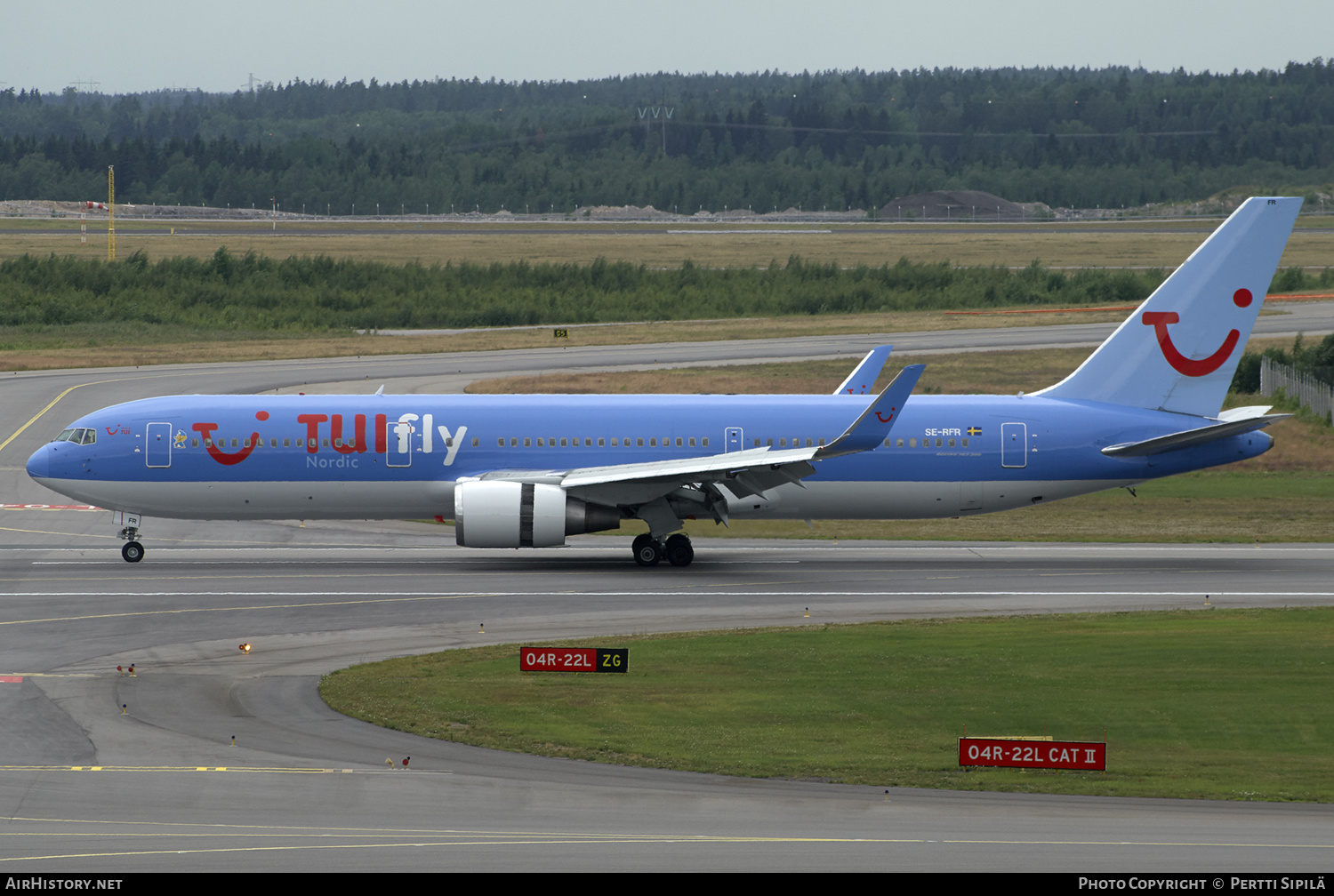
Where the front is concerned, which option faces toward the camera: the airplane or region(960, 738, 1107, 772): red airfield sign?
the red airfield sign

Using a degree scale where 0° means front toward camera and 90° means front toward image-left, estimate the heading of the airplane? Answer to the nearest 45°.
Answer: approximately 90°

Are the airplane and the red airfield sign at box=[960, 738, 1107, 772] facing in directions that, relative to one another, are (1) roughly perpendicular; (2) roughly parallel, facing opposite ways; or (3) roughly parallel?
roughly perpendicular

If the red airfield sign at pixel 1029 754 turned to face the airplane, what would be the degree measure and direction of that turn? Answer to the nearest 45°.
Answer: approximately 135° to its right

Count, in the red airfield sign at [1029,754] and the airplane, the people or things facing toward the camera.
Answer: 1

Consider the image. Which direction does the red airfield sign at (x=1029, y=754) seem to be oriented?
toward the camera

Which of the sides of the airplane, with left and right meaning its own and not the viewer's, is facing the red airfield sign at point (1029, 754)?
left
